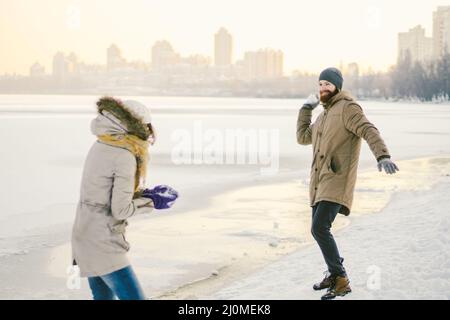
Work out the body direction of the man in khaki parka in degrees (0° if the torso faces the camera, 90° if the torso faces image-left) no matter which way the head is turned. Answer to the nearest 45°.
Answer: approximately 45°

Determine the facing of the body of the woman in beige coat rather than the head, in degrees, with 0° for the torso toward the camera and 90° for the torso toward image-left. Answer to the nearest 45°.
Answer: approximately 270°

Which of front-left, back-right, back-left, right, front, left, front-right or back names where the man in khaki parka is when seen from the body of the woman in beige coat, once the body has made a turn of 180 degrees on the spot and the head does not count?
back-right
